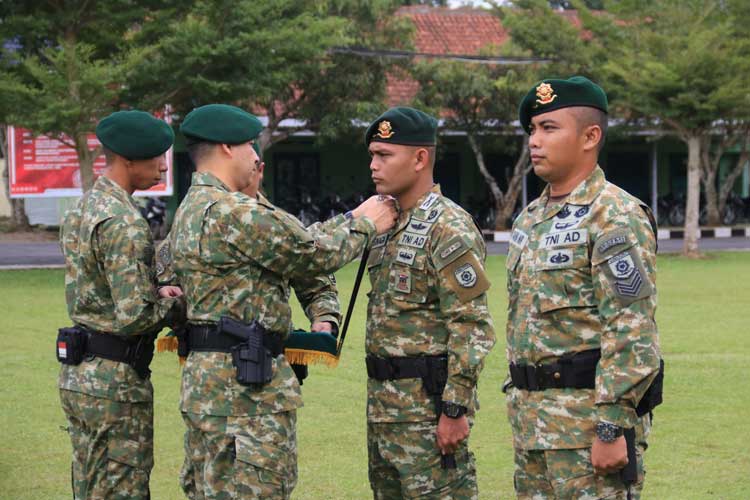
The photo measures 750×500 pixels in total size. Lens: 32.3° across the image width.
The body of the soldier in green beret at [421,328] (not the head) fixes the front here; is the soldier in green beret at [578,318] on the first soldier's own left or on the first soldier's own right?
on the first soldier's own left

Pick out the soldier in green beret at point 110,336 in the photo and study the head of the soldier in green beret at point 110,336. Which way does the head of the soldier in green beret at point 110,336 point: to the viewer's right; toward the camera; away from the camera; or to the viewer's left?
to the viewer's right

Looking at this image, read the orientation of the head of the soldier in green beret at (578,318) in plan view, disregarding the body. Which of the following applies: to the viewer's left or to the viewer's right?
to the viewer's left

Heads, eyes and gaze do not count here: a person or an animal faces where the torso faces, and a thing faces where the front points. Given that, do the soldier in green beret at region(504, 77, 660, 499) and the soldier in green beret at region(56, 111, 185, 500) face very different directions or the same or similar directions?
very different directions

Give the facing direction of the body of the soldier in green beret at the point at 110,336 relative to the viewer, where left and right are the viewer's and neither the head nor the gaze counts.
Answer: facing away from the viewer and to the right of the viewer

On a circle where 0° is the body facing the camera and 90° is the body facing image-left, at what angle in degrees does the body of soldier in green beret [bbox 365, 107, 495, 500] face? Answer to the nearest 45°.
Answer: approximately 45°

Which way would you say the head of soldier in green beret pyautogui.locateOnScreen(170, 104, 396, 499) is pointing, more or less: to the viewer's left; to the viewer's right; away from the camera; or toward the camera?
to the viewer's right

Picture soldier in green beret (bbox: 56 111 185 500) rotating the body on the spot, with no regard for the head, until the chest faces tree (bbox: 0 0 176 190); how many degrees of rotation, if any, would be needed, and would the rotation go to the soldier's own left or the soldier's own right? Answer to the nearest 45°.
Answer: approximately 45° to the soldier's own left

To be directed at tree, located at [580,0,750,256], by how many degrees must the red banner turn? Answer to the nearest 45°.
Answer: approximately 90° to its left

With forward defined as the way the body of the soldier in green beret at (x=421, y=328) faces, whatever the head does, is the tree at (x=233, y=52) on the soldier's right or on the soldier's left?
on the soldier's right
